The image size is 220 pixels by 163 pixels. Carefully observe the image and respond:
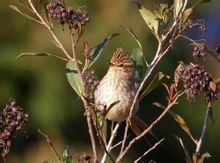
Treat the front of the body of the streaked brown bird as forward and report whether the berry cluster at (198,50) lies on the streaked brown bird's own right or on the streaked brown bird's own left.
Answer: on the streaked brown bird's own left

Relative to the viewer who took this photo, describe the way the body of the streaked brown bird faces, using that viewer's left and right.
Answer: facing the viewer and to the left of the viewer
